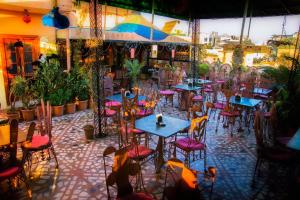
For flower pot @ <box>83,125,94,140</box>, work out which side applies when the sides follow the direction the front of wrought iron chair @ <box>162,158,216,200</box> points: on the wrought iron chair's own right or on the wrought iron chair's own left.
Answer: on the wrought iron chair's own left

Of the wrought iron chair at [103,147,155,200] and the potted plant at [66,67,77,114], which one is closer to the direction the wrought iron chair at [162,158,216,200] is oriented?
the potted plant

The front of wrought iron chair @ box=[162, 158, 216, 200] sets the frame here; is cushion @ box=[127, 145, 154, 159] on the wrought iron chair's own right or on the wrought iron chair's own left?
on the wrought iron chair's own left

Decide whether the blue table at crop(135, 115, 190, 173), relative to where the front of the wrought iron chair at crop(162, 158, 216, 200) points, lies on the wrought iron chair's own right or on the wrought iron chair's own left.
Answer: on the wrought iron chair's own left

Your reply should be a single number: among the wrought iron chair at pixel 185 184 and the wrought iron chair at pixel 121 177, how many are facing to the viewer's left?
0
